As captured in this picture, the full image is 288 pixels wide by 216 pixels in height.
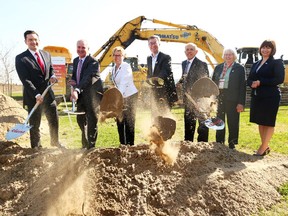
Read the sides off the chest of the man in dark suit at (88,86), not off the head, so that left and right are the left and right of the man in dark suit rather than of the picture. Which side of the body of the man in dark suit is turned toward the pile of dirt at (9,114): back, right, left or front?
right

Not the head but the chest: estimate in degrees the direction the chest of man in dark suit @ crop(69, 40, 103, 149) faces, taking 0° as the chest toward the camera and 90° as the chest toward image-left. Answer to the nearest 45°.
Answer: approximately 45°

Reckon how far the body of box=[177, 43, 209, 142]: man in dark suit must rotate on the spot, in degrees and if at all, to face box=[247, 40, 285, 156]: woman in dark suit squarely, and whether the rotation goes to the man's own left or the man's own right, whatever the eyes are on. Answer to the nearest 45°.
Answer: approximately 135° to the man's own left

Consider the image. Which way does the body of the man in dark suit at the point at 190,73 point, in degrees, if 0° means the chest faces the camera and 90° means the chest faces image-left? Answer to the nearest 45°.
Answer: approximately 45°

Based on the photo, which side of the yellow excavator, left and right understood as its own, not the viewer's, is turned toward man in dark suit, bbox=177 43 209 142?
left

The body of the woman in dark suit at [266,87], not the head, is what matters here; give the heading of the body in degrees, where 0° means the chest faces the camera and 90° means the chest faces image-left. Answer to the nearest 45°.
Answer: approximately 45°

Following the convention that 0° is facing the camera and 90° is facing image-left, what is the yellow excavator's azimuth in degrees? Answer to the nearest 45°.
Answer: approximately 90°
